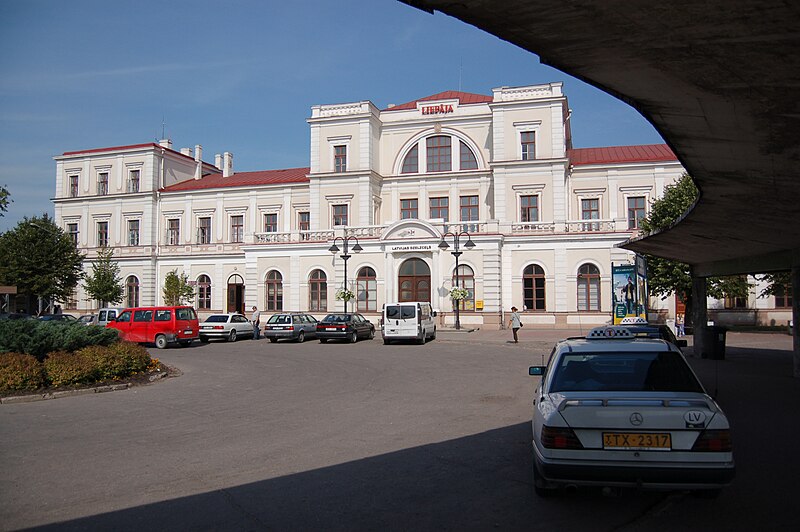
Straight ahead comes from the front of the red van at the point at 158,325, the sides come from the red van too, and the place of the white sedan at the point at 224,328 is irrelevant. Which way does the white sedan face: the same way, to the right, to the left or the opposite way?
to the right

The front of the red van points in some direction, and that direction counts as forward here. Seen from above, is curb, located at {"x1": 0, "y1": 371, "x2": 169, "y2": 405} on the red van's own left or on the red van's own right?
on the red van's own left

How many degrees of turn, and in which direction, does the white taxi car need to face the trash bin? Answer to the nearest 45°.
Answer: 0° — it already faces it

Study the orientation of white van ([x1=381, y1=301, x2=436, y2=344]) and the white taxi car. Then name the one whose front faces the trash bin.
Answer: the white taxi car

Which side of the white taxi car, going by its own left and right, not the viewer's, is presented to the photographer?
back
